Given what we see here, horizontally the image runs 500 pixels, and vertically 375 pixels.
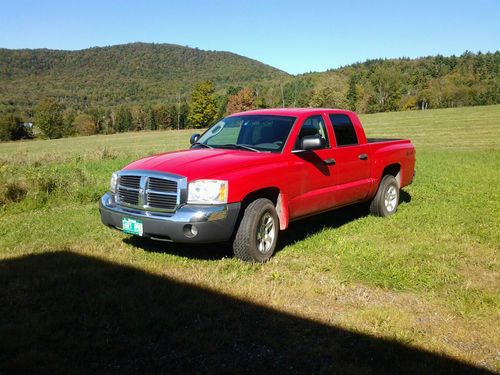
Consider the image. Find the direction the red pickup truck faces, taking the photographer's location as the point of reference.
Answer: facing the viewer and to the left of the viewer

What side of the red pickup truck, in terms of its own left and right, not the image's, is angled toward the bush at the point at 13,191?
right
